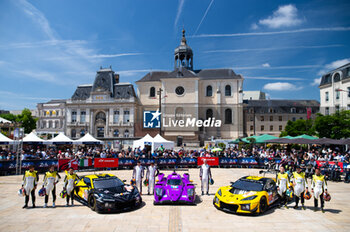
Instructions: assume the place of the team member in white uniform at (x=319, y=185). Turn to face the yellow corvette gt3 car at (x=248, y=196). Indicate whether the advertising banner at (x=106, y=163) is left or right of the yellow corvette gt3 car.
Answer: right

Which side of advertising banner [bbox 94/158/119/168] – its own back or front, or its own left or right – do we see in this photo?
front

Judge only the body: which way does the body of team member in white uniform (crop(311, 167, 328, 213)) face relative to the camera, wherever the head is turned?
toward the camera

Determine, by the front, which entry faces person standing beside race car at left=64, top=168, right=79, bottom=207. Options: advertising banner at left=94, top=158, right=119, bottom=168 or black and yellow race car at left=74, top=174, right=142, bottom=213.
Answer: the advertising banner

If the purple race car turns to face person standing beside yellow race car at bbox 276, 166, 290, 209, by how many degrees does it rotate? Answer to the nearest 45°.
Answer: approximately 90° to its left

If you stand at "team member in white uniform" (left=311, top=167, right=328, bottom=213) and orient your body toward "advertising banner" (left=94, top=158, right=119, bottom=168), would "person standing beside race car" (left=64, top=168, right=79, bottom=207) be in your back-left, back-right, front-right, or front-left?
front-left

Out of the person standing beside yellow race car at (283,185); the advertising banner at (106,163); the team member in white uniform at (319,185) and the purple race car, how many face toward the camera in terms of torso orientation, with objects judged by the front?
4

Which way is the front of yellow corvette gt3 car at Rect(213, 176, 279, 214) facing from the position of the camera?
facing the viewer and to the left of the viewer

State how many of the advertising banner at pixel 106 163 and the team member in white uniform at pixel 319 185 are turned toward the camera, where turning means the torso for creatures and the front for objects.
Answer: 2

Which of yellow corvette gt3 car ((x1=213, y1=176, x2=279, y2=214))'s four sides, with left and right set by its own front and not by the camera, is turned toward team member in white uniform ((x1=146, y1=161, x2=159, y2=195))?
right

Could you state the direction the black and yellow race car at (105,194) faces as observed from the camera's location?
facing the viewer and to the right of the viewer

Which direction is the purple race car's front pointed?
toward the camera

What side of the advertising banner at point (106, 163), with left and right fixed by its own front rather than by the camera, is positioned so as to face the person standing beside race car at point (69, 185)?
front
